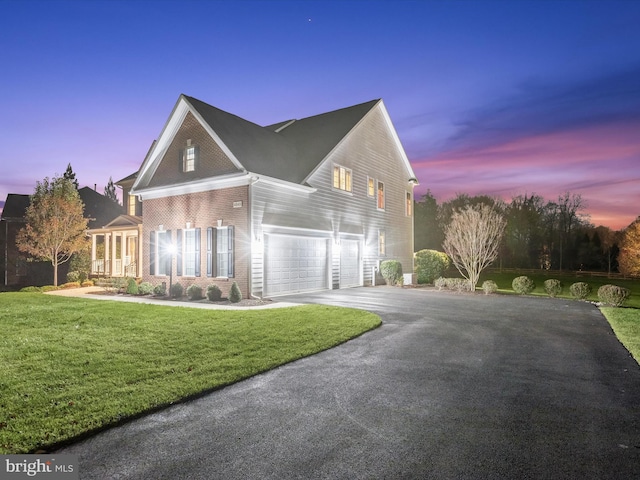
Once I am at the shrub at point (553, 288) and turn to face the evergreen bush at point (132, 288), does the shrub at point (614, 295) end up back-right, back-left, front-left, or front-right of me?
back-left

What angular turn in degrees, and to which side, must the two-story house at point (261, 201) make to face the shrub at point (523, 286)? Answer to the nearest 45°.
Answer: approximately 135° to its left

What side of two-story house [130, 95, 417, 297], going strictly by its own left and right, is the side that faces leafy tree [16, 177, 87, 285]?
right

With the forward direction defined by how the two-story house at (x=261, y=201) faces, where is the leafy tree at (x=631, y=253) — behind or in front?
behind

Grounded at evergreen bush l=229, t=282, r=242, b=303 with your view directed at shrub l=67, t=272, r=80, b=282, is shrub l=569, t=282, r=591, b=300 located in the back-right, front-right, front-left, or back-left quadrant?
back-right

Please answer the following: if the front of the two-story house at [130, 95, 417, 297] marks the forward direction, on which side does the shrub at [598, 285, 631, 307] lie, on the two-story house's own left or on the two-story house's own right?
on the two-story house's own left

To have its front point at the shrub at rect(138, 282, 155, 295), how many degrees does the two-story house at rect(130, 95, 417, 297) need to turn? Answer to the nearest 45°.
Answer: approximately 45° to its right

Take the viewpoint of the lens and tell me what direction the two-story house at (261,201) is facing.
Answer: facing the viewer and to the left of the viewer

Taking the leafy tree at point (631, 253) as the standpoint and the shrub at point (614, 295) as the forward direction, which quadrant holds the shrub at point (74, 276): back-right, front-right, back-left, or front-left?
front-right
